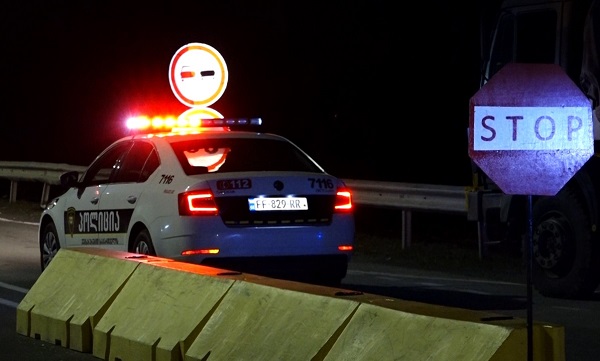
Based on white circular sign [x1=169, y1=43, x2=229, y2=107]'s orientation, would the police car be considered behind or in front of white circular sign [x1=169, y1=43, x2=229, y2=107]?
in front

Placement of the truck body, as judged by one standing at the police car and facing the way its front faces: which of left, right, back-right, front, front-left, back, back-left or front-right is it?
back-right

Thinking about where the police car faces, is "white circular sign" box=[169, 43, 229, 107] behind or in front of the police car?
in front

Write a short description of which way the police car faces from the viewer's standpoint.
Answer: facing away from the viewer and to the left of the viewer

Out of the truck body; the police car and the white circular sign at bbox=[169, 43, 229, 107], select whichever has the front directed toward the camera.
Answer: the white circular sign

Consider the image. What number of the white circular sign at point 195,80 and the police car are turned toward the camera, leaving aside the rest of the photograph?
1

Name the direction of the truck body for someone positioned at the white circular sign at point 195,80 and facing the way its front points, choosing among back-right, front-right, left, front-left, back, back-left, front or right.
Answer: front-left

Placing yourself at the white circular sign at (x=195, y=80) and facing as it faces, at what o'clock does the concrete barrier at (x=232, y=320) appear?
The concrete barrier is roughly at 12 o'clock from the white circular sign.

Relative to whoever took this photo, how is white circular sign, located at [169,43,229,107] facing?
facing the viewer
